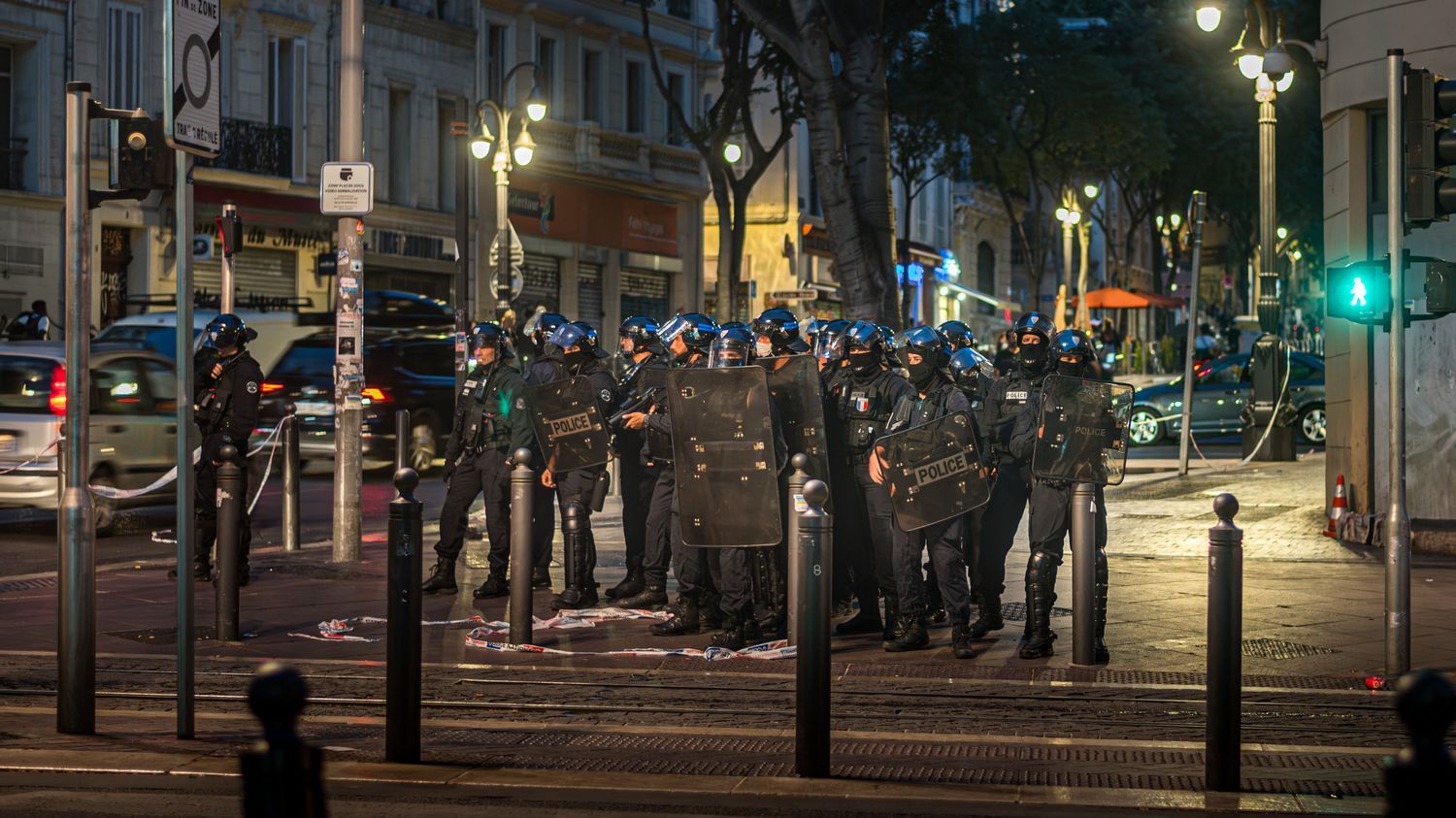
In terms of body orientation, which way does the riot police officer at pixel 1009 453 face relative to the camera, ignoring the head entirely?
toward the camera

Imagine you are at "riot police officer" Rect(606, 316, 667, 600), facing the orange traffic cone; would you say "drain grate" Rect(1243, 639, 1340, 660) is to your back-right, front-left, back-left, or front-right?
front-right

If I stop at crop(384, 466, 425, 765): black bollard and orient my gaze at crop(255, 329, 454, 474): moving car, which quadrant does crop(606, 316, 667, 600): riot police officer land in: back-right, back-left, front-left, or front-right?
front-right

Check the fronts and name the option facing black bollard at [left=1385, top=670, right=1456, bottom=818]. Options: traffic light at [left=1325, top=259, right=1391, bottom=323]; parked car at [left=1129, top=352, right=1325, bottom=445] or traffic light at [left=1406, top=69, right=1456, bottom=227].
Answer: traffic light at [left=1325, top=259, right=1391, bottom=323]

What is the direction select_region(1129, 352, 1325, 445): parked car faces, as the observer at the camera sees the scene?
facing to the left of the viewer

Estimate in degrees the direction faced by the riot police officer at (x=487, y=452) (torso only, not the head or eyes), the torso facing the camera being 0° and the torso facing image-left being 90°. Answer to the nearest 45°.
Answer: approximately 45°

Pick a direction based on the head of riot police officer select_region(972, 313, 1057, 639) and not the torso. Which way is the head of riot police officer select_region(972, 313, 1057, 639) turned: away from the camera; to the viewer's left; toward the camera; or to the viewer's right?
toward the camera

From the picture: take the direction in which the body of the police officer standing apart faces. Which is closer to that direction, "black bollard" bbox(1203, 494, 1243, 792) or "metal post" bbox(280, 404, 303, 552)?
the black bollard
